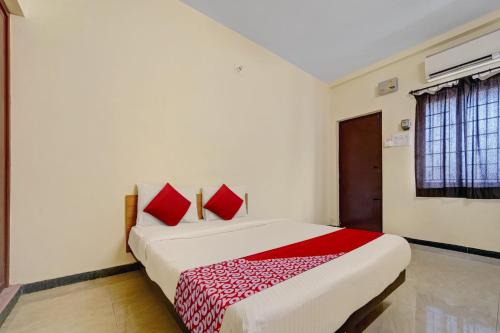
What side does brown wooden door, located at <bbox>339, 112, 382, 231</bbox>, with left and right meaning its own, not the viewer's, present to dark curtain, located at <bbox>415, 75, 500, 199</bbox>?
left

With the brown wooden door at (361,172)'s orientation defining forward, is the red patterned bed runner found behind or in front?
in front

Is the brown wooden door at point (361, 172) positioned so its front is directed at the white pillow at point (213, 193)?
yes

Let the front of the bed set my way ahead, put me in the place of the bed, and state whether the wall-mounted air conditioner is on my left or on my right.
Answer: on my left

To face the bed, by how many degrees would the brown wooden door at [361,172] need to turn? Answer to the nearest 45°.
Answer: approximately 45° to its left

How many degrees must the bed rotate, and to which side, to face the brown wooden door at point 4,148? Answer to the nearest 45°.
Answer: approximately 135° to its right

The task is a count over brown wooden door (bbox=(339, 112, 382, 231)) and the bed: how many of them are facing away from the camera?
0

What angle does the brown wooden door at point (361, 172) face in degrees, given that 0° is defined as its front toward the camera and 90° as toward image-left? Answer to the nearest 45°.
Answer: approximately 45°

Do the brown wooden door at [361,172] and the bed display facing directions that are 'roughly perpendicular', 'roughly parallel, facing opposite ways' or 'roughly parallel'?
roughly perpendicular
